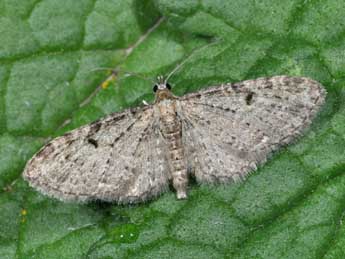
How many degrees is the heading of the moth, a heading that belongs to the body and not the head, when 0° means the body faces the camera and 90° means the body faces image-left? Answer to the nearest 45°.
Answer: approximately 180°
